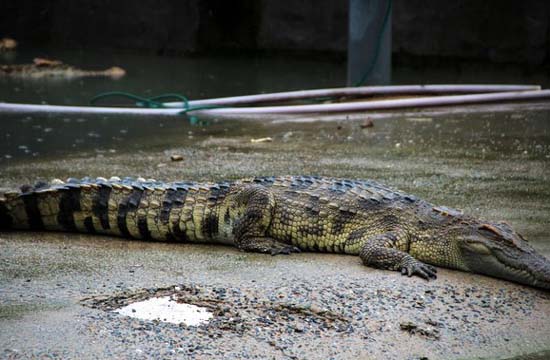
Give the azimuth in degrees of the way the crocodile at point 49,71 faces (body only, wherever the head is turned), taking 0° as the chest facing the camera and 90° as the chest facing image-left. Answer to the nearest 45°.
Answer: approximately 270°

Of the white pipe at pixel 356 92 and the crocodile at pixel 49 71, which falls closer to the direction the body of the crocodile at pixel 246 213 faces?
the white pipe

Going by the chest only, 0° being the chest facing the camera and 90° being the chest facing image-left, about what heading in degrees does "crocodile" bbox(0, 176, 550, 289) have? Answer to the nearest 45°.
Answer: approximately 270°

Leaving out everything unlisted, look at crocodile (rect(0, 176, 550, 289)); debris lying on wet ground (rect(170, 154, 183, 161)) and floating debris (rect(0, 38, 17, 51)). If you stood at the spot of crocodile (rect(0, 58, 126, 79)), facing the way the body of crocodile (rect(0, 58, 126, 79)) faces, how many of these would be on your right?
2

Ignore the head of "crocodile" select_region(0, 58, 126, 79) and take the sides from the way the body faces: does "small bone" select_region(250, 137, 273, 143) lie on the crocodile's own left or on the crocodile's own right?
on the crocodile's own right

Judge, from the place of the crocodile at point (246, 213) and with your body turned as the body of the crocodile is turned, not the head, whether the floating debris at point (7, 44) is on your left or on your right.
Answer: on your left

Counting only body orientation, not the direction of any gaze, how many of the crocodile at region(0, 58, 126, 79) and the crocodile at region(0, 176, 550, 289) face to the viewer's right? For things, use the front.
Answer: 2
